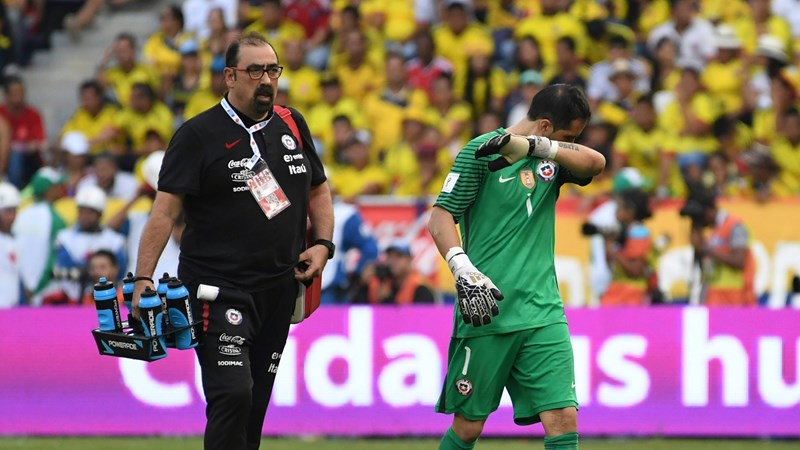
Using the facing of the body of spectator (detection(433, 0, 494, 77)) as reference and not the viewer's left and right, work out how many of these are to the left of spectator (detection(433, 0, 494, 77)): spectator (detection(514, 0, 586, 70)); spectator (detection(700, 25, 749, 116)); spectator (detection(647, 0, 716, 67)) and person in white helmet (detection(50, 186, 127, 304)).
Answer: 3

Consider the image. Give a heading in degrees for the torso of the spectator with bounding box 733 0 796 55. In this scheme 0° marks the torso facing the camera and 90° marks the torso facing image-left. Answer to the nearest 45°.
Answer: approximately 0°

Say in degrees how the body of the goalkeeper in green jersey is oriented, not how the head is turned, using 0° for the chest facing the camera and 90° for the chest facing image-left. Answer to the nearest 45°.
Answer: approximately 315°

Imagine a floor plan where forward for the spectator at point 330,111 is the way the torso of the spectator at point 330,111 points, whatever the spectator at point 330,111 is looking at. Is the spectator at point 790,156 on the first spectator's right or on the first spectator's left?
on the first spectator's left

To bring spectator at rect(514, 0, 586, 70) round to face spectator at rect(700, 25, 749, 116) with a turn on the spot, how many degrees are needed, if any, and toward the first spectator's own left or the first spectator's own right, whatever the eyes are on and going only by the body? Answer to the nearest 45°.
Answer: approximately 90° to the first spectator's own left
